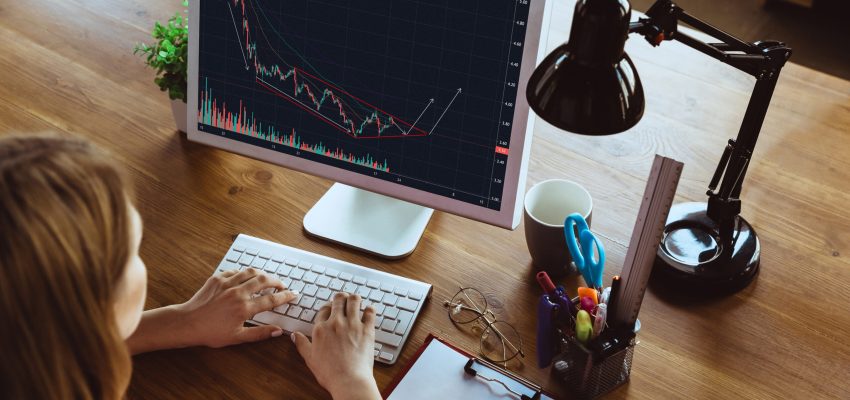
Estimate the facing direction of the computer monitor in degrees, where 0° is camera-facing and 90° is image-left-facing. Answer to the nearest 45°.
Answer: approximately 45°

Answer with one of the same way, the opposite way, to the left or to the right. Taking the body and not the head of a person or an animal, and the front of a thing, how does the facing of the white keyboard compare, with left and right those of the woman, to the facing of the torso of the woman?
the opposite way

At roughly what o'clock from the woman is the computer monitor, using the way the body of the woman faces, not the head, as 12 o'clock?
The computer monitor is roughly at 12 o'clock from the woman.

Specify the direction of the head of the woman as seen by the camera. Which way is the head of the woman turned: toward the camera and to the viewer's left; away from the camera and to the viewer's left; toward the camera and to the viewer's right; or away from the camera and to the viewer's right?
away from the camera and to the viewer's right

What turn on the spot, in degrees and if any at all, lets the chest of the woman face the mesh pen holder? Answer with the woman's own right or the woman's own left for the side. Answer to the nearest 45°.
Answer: approximately 45° to the woman's own right

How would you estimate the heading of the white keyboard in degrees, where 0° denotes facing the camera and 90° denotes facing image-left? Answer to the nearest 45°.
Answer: approximately 45°

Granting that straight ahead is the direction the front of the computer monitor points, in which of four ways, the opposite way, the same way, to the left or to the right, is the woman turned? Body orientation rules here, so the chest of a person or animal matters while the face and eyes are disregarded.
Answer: the opposite way

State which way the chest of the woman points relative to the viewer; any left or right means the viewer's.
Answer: facing away from the viewer and to the right of the viewer

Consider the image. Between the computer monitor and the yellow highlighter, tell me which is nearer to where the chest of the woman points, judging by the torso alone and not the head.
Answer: the computer monitor
